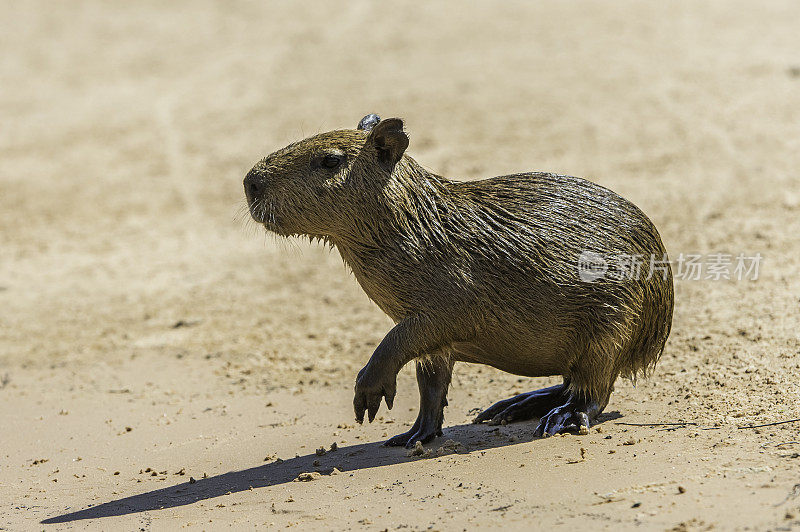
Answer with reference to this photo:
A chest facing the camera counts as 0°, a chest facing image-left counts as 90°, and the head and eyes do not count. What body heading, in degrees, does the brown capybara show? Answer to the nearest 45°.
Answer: approximately 90°
